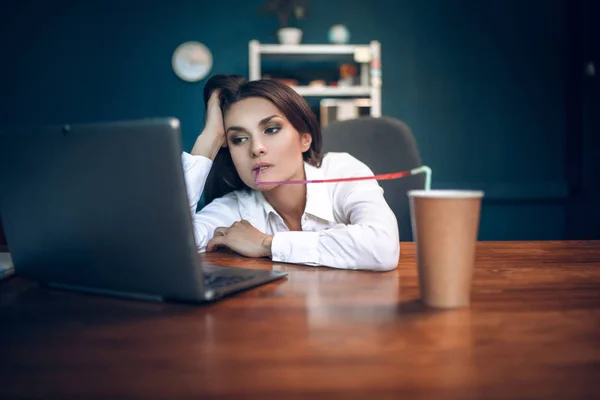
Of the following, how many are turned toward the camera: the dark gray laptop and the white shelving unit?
1

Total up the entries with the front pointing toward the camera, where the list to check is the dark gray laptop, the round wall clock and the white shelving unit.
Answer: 2

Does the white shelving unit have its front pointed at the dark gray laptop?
yes

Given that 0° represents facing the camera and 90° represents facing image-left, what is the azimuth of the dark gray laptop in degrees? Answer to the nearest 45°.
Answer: approximately 225°

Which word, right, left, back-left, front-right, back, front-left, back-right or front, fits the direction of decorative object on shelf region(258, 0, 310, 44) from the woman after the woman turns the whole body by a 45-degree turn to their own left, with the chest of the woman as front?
back

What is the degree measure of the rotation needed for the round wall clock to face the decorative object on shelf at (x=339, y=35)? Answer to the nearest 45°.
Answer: approximately 90° to its left

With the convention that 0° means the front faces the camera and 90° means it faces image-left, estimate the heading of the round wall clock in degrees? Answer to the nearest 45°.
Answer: approximately 0°

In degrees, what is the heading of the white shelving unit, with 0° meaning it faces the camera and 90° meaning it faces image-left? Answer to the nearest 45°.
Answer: approximately 0°

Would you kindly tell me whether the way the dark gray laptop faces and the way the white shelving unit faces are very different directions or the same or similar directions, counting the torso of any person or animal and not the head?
very different directions
